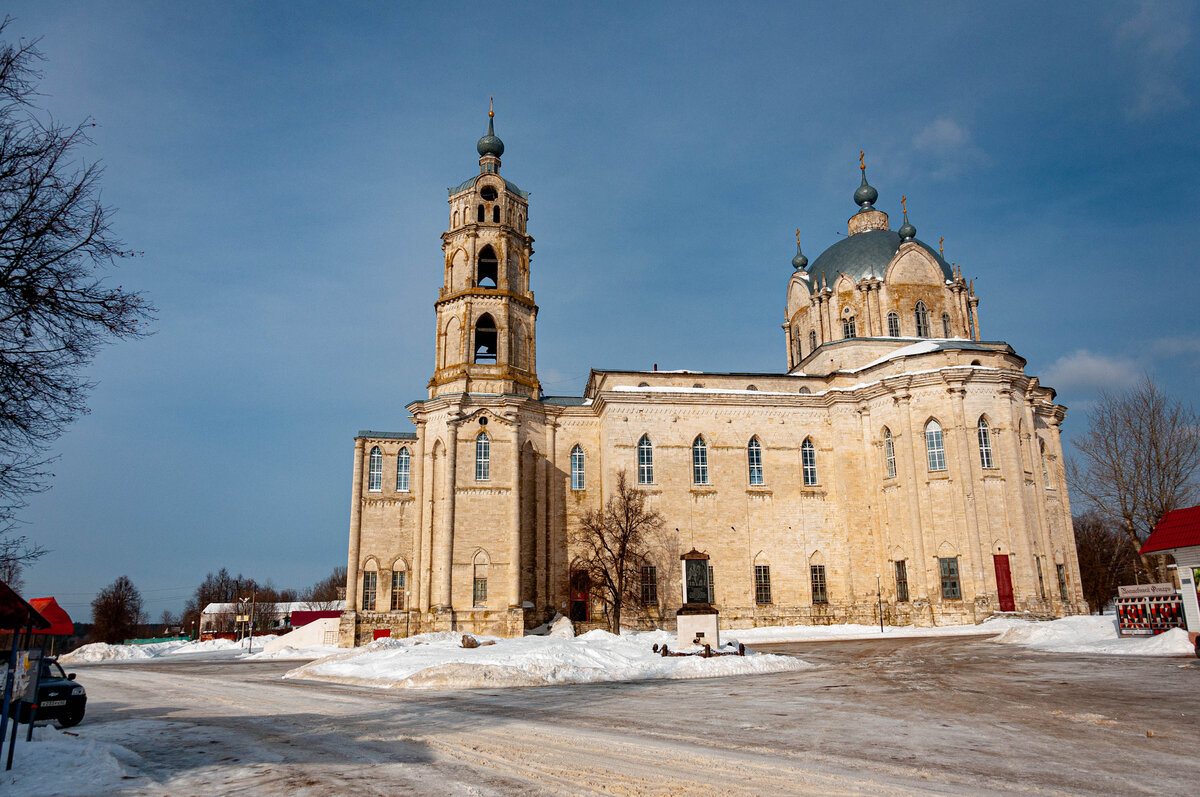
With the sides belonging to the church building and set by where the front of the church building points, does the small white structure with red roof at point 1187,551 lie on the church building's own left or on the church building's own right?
on the church building's own left

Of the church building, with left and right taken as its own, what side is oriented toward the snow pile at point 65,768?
left

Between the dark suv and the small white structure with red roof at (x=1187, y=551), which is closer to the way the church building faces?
the dark suv

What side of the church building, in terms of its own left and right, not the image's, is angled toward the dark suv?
left

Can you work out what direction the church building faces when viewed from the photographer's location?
facing to the left of the viewer

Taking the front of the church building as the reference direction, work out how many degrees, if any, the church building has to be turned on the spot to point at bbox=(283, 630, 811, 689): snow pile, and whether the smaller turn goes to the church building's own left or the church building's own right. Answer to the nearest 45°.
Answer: approximately 90° to the church building's own left

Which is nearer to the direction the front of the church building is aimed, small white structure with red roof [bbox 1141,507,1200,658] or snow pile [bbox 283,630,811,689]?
the snow pile
